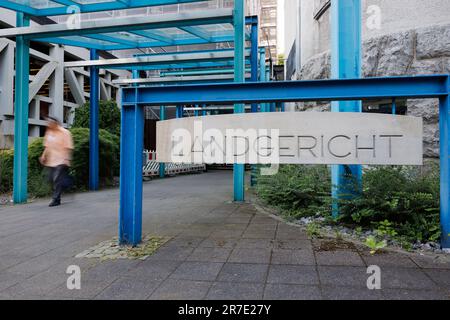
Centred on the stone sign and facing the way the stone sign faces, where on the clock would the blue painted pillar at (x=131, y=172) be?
The blue painted pillar is roughly at 3 o'clock from the stone sign.

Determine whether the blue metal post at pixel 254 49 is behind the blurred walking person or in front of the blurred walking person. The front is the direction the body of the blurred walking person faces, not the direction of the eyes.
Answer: behind

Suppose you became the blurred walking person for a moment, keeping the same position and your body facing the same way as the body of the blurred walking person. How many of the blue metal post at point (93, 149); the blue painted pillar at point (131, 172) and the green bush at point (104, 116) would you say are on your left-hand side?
1

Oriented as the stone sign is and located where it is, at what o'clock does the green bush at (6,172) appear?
The green bush is roughly at 4 o'clock from the stone sign.

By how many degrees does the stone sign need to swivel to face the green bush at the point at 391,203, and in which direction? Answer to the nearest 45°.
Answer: approximately 135° to its left

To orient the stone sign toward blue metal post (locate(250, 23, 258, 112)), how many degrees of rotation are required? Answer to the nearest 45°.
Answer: approximately 180°

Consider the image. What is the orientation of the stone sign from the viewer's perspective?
toward the camera

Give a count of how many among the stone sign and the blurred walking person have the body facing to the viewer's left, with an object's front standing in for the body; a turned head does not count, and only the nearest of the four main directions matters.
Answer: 1

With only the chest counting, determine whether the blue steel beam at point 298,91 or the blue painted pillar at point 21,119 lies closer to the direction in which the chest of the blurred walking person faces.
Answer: the blue painted pillar

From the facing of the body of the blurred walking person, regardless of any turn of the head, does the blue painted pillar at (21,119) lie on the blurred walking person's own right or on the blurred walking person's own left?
on the blurred walking person's own right

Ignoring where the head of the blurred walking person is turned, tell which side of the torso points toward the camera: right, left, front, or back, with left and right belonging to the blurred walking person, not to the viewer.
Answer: left

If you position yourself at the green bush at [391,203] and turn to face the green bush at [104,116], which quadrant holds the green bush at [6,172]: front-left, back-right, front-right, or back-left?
front-left

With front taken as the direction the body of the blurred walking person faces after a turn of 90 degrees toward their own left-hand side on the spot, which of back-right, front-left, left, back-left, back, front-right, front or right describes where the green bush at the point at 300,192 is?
front-left

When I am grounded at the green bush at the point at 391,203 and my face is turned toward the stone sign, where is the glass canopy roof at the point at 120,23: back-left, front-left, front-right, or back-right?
front-right
